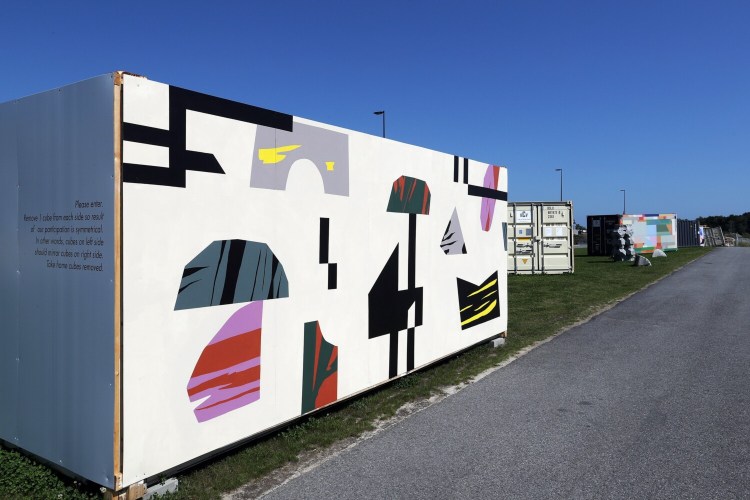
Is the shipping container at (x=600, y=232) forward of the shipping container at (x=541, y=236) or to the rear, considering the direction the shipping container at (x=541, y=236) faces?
to the rear

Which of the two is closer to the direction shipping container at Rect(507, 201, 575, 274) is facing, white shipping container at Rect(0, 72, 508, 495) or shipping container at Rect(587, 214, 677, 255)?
the white shipping container

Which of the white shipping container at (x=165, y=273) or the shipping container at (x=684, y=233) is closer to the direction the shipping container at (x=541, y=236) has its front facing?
the white shipping container

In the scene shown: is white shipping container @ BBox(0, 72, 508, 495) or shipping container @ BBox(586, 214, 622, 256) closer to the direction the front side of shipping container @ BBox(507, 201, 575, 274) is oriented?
the white shipping container

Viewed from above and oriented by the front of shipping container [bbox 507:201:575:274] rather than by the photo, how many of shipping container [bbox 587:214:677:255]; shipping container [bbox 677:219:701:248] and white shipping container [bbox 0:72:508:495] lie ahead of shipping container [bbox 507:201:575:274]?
1

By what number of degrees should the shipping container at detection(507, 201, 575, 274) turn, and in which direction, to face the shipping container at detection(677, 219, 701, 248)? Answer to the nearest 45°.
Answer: approximately 180°

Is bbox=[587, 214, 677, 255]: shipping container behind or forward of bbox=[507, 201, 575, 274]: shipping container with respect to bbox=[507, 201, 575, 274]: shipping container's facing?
behind

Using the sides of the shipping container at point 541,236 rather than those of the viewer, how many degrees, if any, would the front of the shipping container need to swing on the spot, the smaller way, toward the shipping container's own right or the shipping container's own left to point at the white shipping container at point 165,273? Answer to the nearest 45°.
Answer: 0° — it already faces it

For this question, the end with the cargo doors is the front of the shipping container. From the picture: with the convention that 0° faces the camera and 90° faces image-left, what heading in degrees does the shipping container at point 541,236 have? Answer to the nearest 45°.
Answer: approximately 0°

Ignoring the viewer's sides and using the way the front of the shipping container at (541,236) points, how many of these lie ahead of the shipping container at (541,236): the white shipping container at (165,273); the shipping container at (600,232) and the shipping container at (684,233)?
1
